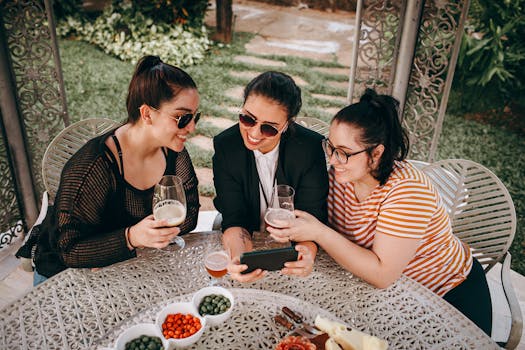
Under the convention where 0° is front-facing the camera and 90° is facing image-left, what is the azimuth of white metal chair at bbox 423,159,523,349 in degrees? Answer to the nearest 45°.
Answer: approximately 45°

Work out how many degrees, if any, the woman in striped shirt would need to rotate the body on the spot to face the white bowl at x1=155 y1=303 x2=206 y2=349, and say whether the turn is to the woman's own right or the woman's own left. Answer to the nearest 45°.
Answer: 0° — they already face it

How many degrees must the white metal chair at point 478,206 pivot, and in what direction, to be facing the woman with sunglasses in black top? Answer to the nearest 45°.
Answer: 0° — it already faces them

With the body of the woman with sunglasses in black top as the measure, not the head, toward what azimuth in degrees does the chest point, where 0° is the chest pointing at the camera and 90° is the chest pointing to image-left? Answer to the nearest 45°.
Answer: approximately 315°

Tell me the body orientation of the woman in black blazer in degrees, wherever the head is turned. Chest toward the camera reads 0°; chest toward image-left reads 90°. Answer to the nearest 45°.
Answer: approximately 0°

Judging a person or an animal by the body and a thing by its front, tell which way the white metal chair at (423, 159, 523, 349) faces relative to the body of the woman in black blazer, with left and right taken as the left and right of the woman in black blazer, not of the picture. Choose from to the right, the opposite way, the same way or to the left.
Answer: to the right
